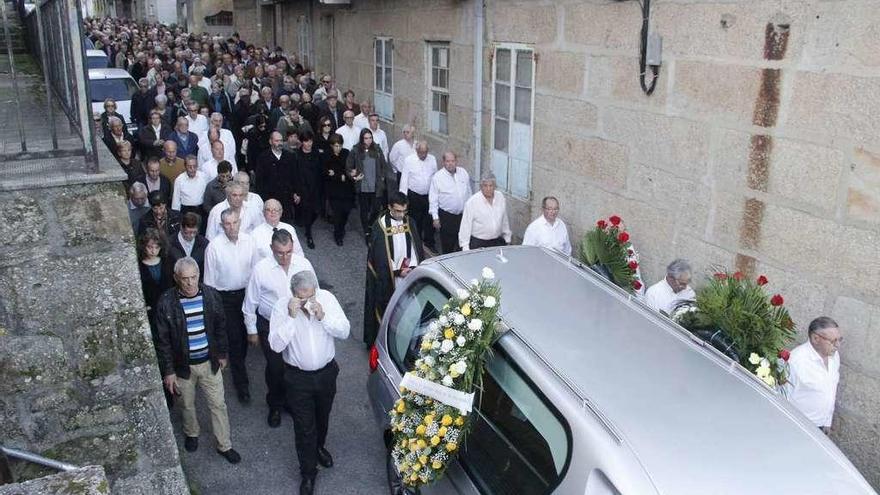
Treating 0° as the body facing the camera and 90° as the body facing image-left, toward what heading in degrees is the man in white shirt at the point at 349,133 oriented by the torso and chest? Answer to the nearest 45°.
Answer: approximately 0°

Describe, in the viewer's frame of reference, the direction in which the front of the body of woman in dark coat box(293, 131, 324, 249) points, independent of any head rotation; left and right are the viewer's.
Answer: facing the viewer

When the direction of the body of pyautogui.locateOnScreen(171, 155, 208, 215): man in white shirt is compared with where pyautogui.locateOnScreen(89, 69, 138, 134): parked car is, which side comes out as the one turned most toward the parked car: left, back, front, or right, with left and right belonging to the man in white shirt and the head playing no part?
back

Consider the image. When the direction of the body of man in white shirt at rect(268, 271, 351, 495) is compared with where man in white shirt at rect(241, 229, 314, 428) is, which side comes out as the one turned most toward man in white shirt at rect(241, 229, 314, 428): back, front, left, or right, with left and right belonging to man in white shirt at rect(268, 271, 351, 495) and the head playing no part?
back

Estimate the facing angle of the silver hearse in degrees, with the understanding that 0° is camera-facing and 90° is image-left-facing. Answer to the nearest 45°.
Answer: approximately 315°

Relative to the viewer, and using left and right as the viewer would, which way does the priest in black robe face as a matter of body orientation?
facing the viewer and to the right of the viewer

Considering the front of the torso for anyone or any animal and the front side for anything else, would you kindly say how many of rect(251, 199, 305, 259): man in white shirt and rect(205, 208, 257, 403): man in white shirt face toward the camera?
2

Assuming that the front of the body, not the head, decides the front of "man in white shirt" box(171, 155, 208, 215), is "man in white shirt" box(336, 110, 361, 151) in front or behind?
behind

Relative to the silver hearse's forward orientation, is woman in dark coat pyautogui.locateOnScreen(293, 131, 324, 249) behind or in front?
behind

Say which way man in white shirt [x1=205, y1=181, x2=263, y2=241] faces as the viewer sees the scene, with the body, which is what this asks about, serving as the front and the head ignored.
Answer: toward the camera

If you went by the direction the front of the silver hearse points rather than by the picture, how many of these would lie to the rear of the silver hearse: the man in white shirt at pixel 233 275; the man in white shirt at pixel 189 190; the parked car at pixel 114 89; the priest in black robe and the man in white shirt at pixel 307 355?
5

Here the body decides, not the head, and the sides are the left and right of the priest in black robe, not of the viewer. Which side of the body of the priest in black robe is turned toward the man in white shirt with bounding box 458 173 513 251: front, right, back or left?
left

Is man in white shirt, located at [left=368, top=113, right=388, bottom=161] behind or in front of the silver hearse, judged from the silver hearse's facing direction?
behind

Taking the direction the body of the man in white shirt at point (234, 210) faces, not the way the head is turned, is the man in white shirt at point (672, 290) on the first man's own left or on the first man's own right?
on the first man's own left

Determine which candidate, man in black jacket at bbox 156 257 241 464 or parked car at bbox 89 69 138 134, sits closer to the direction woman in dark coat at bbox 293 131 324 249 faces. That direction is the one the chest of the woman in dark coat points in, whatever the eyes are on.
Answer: the man in black jacket
